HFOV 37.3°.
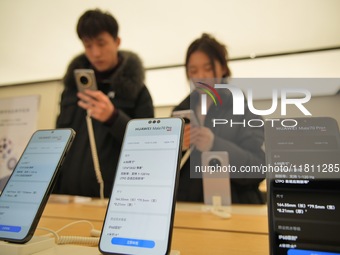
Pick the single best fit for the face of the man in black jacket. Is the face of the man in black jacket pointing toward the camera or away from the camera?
toward the camera

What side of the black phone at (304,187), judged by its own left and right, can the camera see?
front
